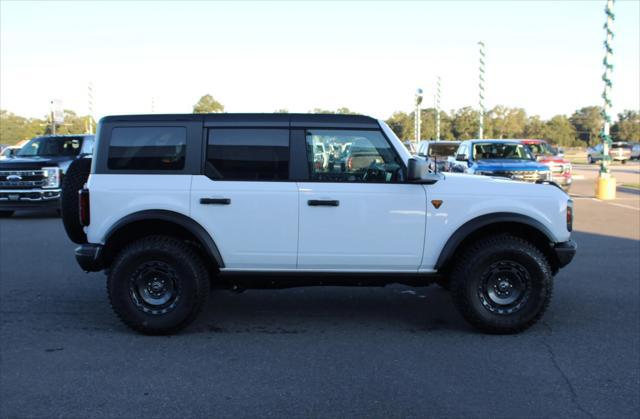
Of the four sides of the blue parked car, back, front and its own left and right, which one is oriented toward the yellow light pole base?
left

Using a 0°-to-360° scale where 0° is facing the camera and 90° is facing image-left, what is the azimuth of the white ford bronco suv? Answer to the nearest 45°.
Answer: approximately 270°

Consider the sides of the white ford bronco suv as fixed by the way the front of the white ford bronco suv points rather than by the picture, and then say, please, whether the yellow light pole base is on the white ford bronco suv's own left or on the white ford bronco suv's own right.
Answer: on the white ford bronco suv's own left

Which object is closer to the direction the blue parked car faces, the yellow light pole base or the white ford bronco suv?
the white ford bronco suv

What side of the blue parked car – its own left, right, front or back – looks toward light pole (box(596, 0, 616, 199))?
left
